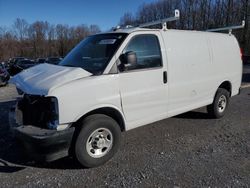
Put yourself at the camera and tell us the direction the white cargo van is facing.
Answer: facing the viewer and to the left of the viewer
